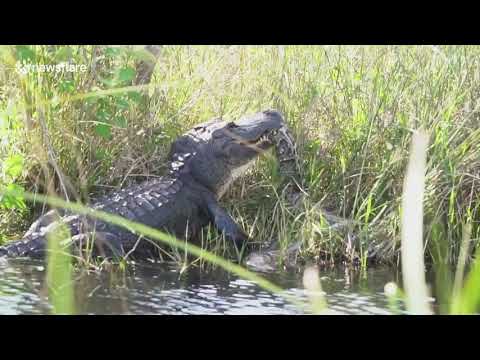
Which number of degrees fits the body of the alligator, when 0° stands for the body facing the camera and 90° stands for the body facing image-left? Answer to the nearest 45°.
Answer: approximately 270°
